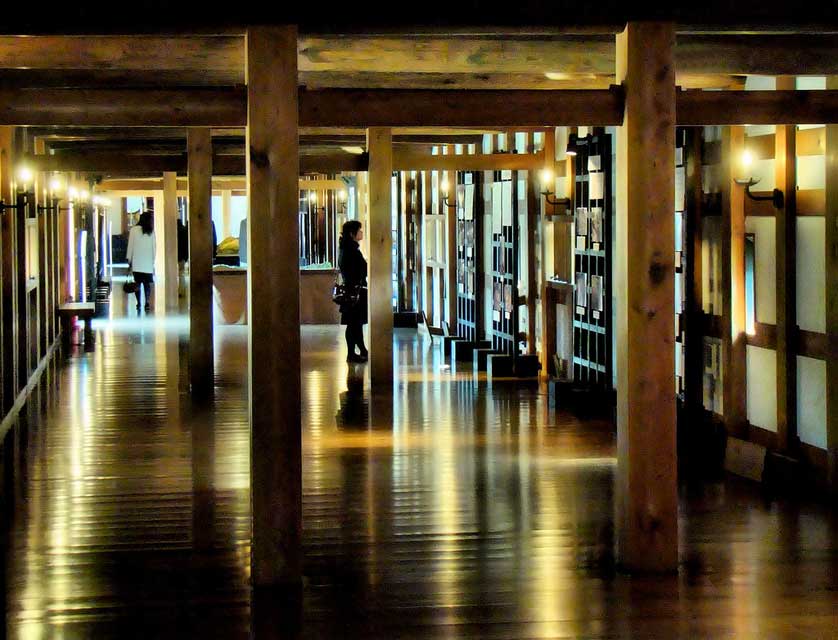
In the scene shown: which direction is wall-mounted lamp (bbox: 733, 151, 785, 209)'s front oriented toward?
to the viewer's left

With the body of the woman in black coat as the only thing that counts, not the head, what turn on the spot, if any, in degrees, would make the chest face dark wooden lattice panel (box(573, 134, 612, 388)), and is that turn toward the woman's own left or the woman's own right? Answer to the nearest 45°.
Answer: approximately 45° to the woman's own right

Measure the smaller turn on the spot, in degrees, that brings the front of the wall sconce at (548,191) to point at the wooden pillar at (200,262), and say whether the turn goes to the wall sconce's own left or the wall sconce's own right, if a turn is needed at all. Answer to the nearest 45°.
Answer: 0° — it already faces it

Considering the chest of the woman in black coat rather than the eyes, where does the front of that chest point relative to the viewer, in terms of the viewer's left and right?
facing to the right of the viewer

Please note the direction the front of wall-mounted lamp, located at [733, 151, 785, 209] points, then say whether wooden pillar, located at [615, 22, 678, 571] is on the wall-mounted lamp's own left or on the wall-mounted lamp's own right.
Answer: on the wall-mounted lamp's own left

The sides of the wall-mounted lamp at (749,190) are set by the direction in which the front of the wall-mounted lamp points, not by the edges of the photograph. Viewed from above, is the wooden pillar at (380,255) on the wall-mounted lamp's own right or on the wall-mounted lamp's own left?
on the wall-mounted lamp's own right

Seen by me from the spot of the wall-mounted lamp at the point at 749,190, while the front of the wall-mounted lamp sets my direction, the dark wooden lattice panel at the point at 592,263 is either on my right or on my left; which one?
on my right

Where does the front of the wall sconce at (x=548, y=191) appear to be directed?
to the viewer's left

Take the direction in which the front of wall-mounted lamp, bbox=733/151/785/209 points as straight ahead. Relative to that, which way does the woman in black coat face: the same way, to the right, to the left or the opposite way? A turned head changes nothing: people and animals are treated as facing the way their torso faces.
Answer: the opposite way
